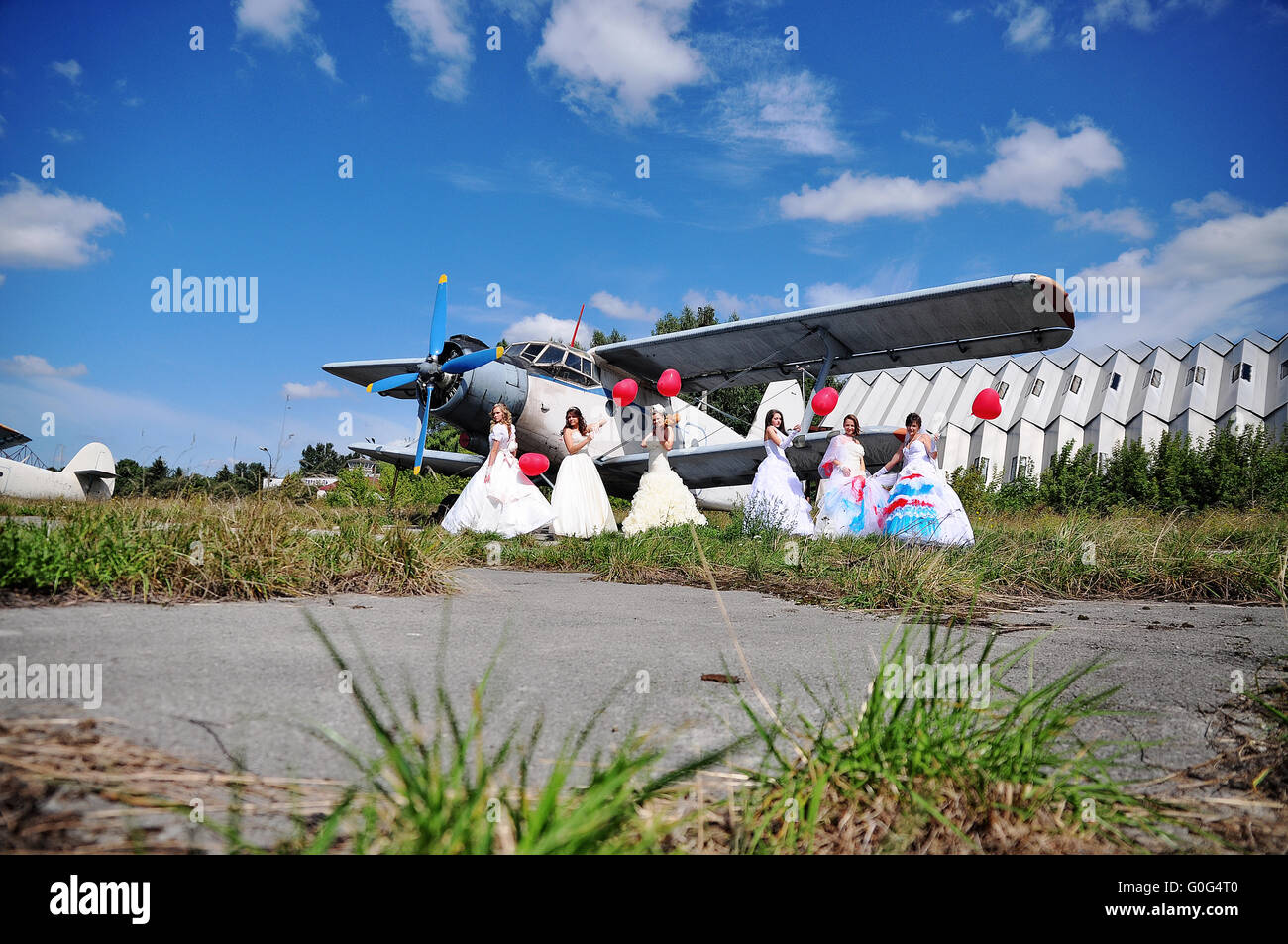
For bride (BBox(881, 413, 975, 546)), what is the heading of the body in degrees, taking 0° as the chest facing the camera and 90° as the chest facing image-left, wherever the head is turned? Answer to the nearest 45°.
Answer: approximately 45°

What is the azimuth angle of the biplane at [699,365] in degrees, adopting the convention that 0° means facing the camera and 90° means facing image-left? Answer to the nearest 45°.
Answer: approximately 45°

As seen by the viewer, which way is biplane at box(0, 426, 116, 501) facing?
to the viewer's left
